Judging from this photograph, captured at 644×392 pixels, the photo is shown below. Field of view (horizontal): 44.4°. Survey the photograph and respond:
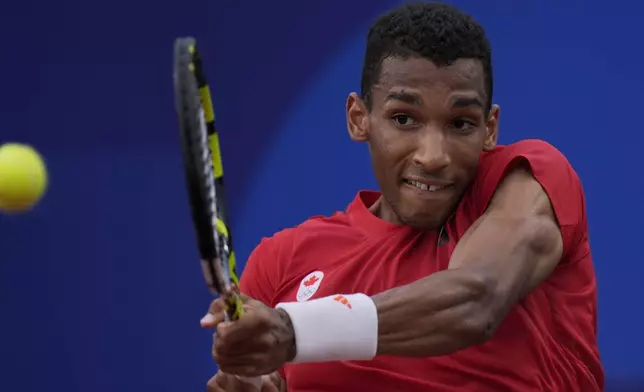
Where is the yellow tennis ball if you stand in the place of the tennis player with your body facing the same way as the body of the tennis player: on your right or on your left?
on your right

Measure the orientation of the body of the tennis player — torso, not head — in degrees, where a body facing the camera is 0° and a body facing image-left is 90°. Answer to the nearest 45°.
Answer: approximately 0°
